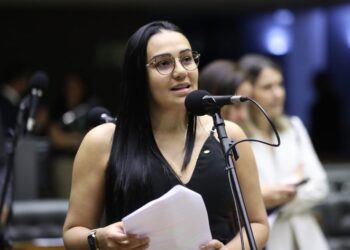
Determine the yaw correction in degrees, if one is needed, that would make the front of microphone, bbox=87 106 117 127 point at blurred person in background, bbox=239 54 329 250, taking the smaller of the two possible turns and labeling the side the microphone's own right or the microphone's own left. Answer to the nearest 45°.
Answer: approximately 135° to the microphone's own right

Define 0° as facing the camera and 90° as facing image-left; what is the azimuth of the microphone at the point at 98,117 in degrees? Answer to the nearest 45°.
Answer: approximately 90°

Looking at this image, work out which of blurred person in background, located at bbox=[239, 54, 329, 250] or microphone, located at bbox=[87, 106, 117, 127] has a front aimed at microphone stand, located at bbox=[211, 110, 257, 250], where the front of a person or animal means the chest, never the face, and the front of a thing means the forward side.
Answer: the blurred person in background
